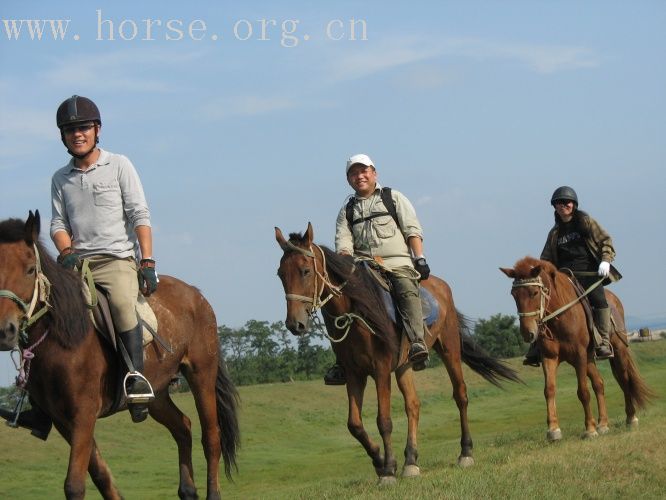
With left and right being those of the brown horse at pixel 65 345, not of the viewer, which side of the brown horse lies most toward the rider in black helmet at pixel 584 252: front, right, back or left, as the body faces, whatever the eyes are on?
back

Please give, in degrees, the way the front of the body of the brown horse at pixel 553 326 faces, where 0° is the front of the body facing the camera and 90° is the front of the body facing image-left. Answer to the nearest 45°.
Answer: approximately 45°

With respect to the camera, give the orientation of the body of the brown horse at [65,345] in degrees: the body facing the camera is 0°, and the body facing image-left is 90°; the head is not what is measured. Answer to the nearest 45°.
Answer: approximately 45°

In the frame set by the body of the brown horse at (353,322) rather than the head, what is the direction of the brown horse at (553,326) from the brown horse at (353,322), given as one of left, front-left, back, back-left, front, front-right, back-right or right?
back

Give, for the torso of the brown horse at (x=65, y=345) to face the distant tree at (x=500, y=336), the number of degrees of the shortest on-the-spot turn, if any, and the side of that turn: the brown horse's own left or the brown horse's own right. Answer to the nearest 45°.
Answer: approximately 180°

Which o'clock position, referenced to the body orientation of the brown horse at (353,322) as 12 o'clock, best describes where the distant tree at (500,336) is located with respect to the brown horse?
The distant tree is roughly at 5 o'clock from the brown horse.
